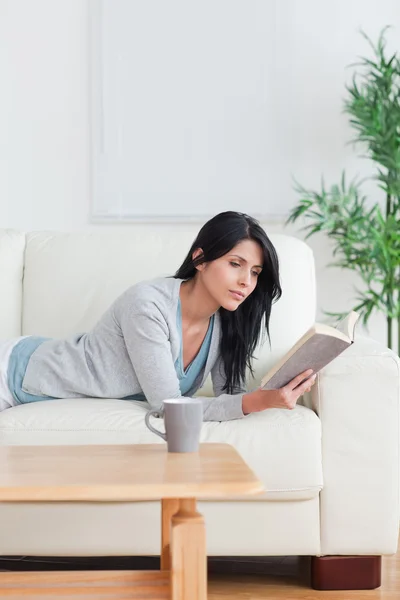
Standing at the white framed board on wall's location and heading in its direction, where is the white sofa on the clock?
The white sofa is roughly at 12 o'clock from the white framed board on wall.

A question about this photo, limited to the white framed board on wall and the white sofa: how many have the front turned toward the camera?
2

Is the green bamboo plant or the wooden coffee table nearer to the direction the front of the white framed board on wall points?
the wooden coffee table

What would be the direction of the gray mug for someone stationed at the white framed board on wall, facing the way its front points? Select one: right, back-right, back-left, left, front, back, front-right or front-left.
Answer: front

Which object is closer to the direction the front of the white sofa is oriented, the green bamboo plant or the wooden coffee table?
the wooden coffee table

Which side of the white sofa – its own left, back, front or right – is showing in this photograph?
front

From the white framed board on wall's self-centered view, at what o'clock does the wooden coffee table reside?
The wooden coffee table is roughly at 12 o'clock from the white framed board on wall.

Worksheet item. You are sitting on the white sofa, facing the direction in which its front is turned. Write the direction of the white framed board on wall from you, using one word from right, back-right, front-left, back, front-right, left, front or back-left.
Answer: back

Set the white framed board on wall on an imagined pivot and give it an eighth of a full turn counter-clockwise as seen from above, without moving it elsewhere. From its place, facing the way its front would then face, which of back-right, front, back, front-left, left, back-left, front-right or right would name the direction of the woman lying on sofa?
front-right

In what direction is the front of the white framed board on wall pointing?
toward the camera

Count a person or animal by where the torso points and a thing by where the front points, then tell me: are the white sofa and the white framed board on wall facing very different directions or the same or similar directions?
same or similar directions
